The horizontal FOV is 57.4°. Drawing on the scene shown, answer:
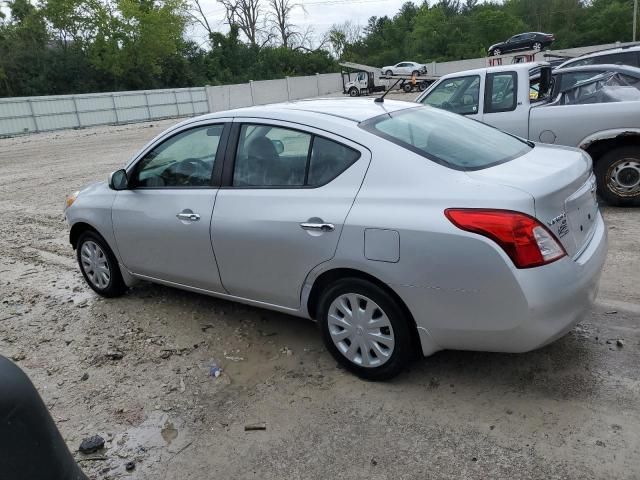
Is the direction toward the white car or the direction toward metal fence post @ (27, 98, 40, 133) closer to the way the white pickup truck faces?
the metal fence post

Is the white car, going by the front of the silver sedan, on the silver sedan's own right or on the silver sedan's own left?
on the silver sedan's own right

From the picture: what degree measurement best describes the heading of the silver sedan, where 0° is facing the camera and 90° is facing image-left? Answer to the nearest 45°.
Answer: approximately 135°

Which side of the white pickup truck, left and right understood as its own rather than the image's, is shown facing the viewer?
left

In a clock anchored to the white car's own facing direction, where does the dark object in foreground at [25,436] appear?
The dark object in foreground is roughly at 9 o'clock from the white car.

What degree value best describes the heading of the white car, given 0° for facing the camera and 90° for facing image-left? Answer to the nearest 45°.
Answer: approximately 90°

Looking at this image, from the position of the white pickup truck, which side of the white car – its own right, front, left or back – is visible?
left

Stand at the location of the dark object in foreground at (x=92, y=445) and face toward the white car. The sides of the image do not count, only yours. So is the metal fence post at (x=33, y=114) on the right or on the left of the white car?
left

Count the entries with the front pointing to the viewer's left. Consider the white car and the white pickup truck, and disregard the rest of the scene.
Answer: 2

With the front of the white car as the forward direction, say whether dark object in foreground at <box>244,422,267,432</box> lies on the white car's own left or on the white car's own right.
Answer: on the white car's own left

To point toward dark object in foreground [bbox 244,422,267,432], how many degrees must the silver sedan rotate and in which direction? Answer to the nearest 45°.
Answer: approximately 90° to its left

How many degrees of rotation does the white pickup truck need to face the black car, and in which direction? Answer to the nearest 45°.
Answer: approximately 90° to its right
